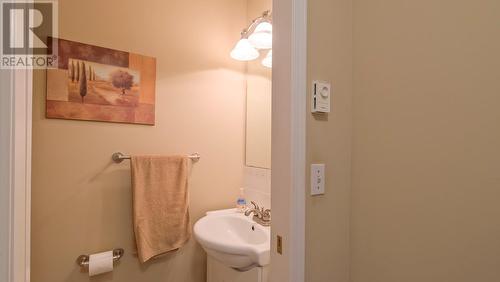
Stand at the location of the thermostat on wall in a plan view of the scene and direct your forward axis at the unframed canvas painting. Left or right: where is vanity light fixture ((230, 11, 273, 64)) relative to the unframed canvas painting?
right

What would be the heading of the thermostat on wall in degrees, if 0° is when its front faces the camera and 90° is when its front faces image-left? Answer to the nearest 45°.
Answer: approximately 315°

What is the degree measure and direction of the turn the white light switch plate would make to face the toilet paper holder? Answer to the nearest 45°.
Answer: approximately 135° to its right

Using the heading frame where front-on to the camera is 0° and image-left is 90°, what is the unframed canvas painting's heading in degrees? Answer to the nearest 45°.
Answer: approximately 315°

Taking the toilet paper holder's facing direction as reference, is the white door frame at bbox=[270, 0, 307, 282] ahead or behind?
ahead

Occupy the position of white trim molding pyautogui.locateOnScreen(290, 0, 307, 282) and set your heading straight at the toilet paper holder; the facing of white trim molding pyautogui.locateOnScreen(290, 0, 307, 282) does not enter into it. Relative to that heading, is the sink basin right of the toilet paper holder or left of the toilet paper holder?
right

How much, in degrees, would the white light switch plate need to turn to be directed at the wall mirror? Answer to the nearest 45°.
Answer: approximately 180°

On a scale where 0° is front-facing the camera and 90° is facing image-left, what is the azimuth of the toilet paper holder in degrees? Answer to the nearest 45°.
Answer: approximately 315°

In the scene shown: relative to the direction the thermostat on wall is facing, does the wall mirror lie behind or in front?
behind
